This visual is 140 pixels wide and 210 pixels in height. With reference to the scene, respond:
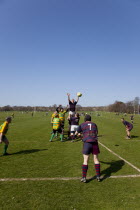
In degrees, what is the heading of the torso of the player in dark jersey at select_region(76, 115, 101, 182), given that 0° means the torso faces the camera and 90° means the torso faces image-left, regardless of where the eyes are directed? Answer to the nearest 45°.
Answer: approximately 180°
